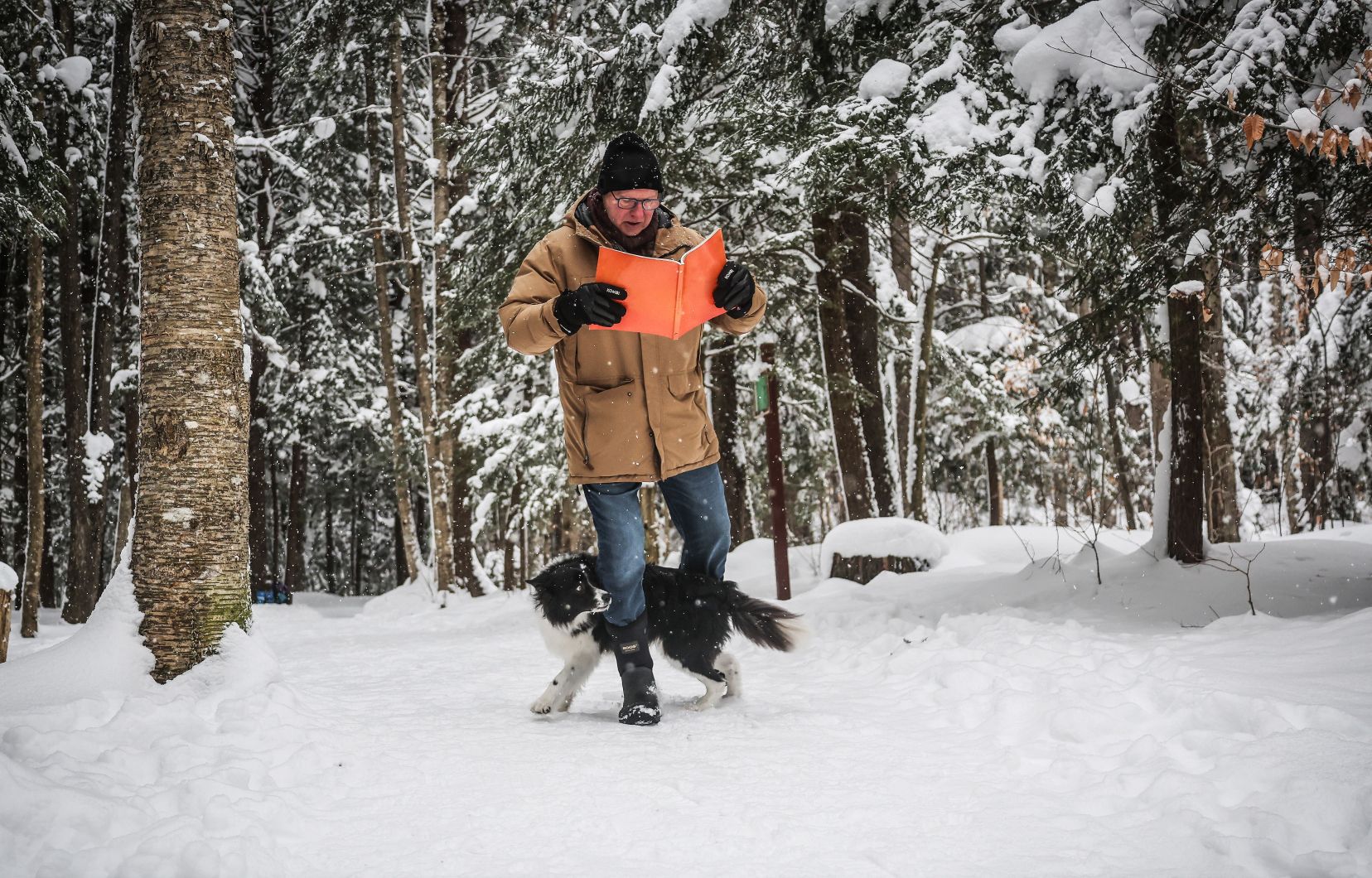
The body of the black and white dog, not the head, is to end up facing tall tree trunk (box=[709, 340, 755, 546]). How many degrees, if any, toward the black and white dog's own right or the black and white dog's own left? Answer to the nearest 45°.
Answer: approximately 90° to the black and white dog's own right

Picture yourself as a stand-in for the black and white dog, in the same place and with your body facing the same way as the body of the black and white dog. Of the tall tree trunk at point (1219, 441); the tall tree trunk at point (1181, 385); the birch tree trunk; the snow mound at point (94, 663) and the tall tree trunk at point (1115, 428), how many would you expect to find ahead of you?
2

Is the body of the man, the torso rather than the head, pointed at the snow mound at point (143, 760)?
no

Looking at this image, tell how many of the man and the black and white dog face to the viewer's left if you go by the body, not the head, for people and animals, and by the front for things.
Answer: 1

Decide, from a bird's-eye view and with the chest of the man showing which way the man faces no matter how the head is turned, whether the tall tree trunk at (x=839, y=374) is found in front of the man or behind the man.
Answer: behind

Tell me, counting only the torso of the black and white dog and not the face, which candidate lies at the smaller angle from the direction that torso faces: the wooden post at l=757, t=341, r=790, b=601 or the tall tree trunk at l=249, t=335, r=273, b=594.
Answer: the tall tree trunk

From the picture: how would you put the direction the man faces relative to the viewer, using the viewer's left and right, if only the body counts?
facing the viewer

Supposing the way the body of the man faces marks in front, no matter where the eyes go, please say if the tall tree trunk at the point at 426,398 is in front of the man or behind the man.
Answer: behind

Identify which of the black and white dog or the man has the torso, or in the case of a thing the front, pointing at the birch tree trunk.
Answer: the black and white dog

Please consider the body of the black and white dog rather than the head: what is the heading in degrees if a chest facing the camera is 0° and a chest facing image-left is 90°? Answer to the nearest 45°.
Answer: approximately 90°

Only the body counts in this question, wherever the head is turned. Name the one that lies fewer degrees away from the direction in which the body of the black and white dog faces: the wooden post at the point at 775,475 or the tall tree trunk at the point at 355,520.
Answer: the tall tree trunk

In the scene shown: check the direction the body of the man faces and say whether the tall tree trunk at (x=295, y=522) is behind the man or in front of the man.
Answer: behind

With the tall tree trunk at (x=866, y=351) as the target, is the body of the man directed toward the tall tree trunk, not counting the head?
no

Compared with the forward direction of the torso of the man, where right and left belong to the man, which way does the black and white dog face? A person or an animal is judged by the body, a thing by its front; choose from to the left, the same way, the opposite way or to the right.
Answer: to the right
